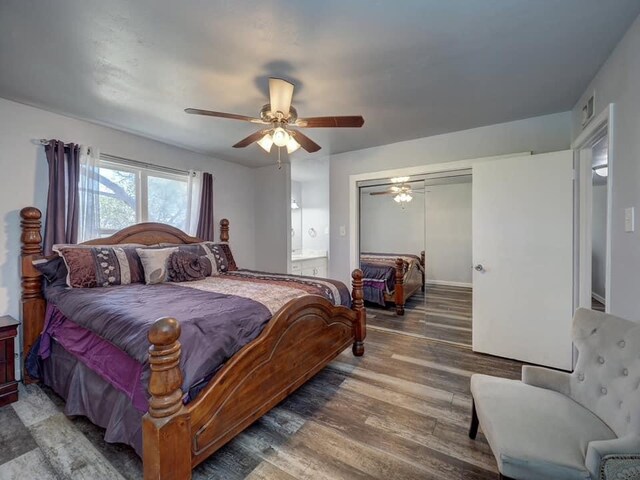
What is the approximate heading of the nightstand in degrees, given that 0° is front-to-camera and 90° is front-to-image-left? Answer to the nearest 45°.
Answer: approximately 315°

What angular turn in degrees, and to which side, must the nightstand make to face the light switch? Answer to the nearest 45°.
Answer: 0° — it already faces it

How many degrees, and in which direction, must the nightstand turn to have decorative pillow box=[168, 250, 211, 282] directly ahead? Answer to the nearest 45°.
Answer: approximately 45° to its left

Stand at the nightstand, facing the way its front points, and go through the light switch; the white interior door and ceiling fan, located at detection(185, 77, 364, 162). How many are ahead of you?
3

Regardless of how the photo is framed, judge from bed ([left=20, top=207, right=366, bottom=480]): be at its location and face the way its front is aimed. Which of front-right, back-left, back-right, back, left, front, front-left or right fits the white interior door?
front-left

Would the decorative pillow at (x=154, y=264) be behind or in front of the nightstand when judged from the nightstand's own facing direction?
in front

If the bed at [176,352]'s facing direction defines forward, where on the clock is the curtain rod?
The curtain rod is roughly at 7 o'clock from the bed.

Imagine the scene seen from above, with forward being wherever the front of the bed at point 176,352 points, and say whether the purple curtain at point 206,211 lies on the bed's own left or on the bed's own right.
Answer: on the bed's own left

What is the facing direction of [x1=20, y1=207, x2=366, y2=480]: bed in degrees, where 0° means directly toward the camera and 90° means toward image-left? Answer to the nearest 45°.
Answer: approximately 315°
